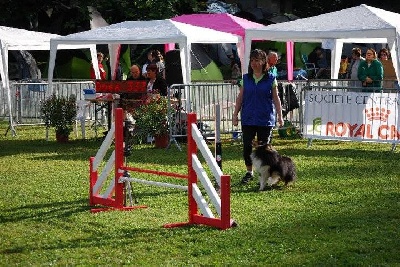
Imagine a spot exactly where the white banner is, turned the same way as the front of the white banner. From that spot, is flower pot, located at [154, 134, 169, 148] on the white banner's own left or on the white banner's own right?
on the white banner's own right

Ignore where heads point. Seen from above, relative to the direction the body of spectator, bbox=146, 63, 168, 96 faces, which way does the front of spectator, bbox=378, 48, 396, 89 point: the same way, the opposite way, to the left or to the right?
the same way

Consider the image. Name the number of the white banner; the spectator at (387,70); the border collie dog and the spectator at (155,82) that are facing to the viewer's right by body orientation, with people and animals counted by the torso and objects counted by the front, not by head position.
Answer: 0

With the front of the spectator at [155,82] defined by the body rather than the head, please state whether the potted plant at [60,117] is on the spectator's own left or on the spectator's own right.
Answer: on the spectator's own right

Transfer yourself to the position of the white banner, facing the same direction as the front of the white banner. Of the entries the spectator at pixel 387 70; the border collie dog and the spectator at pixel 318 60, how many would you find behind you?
2

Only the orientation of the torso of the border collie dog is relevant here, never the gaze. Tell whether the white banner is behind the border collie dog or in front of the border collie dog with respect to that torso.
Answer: behind

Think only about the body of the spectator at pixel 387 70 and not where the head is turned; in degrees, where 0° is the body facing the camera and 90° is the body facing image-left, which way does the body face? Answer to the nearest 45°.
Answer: approximately 45°

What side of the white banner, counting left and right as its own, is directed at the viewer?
front

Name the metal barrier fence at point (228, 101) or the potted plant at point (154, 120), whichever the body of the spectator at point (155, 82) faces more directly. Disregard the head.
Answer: the potted plant

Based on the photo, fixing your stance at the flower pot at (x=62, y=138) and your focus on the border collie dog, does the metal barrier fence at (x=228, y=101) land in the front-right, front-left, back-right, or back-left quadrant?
front-left

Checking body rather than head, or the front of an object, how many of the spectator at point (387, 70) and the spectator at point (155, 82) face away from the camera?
0

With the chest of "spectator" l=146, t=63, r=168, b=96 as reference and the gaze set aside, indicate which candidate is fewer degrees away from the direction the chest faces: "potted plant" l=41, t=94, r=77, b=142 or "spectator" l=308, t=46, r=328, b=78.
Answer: the potted plant
